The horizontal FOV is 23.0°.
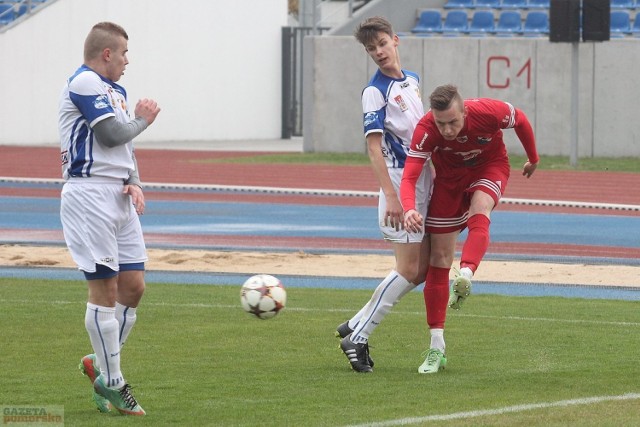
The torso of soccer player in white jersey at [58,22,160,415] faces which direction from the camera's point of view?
to the viewer's right

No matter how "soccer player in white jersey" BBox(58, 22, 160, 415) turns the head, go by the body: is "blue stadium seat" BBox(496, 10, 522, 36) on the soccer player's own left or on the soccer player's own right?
on the soccer player's own left

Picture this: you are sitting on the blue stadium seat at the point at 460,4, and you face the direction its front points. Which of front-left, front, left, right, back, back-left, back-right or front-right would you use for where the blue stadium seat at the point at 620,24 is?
front-left

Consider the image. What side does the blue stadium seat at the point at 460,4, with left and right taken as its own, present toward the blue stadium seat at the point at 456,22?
front

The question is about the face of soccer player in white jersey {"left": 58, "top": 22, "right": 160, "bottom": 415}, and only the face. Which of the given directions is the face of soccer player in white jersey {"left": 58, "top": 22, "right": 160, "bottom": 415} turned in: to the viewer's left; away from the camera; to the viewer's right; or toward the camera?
to the viewer's right

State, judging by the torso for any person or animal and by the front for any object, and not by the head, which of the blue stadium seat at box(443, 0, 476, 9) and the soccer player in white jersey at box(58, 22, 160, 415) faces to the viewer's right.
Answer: the soccer player in white jersey

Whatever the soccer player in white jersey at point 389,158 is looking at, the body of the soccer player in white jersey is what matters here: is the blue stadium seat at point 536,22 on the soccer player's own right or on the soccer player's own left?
on the soccer player's own left

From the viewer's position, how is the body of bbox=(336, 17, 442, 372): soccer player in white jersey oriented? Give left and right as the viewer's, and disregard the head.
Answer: facing the viewer and to the right of the viewer

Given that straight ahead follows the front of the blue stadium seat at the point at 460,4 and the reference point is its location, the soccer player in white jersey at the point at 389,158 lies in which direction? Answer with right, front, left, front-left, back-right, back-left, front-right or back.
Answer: front

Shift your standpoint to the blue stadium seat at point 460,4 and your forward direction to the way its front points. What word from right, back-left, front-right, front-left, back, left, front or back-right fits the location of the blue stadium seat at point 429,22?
front-right

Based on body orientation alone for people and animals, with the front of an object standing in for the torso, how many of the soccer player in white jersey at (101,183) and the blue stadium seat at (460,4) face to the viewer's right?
1

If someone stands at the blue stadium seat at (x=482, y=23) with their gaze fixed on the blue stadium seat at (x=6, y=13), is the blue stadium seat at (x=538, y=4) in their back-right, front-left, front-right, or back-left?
back-right

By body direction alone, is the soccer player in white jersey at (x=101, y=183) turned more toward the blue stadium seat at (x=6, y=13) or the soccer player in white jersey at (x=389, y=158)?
the soccer player in white jersey

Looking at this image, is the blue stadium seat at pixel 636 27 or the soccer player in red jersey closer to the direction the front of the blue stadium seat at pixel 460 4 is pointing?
the soccer player in red jersey

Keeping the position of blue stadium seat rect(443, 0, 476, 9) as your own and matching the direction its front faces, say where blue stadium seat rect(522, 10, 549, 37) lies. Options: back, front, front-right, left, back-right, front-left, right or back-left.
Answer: front-left

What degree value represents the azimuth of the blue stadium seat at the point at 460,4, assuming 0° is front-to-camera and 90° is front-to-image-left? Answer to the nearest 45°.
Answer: approximately 0°
